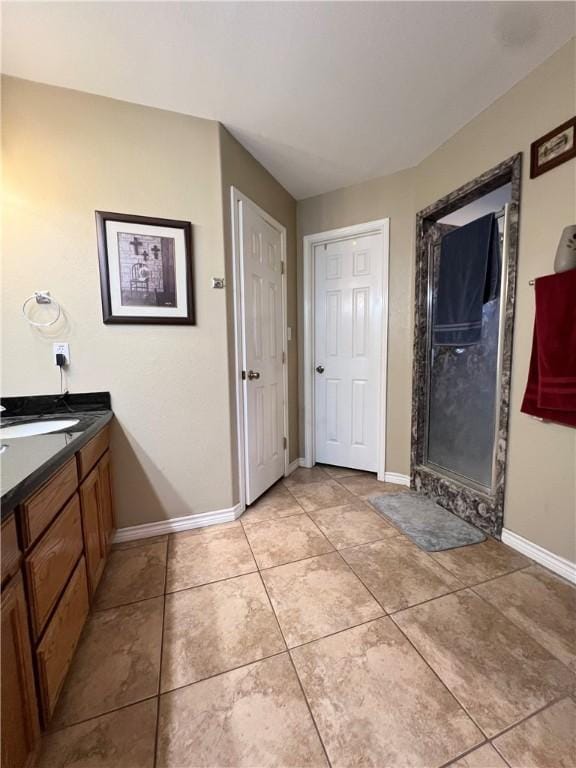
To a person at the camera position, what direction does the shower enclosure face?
facing the viewer and to the left of the viewer

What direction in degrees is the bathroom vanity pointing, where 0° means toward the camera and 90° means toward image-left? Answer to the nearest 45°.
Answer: approximately 270°

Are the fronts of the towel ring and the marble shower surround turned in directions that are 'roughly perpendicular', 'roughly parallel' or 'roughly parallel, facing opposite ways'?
roughly perpendicular

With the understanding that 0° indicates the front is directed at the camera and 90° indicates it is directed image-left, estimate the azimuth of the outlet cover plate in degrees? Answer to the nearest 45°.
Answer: approximately 0°

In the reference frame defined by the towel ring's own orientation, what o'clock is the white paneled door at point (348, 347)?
The white paneled door is roughly at 9 o'clock from the towel ring.

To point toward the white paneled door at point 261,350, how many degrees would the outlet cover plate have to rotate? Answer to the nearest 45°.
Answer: approximately 90° to its left

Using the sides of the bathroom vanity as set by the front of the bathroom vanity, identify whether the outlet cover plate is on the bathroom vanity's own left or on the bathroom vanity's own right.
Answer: on the bathroom vanity's own left

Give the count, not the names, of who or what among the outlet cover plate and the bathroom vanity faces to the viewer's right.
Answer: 1

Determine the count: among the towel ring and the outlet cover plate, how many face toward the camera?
2

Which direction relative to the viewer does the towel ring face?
toward the camera

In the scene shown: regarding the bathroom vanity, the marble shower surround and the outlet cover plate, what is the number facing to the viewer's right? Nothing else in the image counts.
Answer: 1

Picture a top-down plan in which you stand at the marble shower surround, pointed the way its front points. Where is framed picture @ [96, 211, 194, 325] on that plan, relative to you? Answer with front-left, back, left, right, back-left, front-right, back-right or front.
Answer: front

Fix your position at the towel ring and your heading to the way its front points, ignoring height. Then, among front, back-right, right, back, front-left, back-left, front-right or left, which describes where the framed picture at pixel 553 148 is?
front-left

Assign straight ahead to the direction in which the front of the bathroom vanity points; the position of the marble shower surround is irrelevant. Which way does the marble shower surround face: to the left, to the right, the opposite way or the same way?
the opposite way

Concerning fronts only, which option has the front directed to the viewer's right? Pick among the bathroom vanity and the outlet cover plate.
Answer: the bathroom vanity
